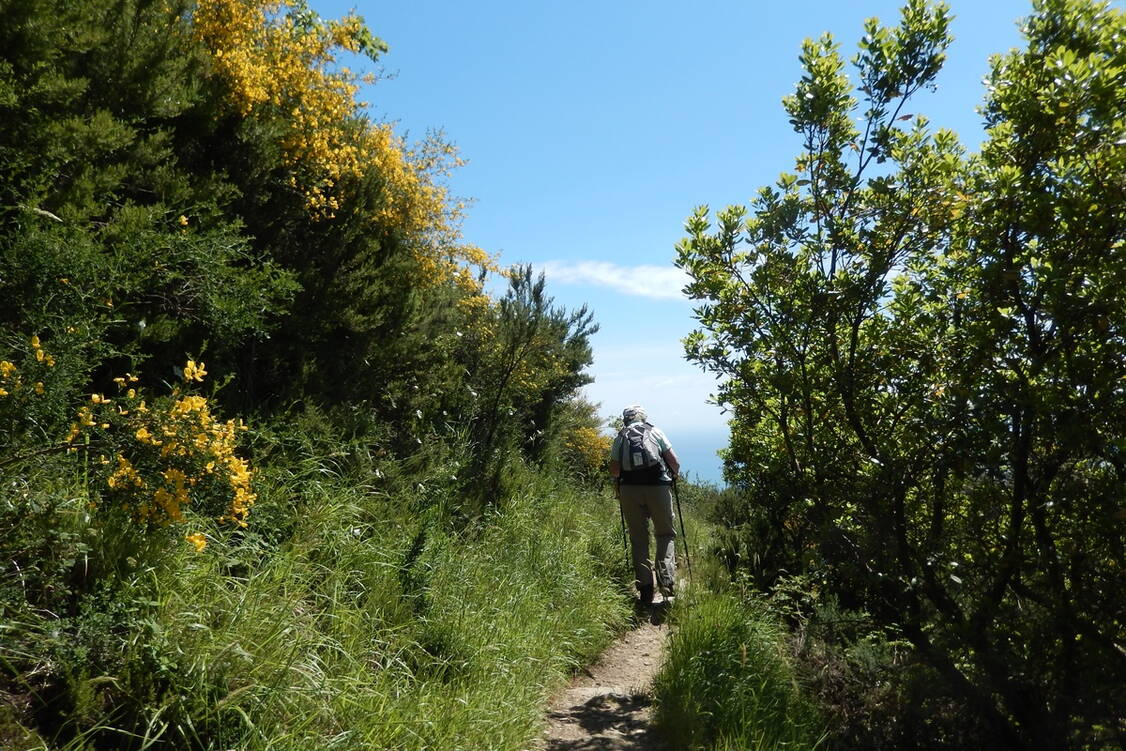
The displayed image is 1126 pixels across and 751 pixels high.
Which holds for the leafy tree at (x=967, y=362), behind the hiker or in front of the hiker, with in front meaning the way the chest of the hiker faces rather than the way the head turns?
behind

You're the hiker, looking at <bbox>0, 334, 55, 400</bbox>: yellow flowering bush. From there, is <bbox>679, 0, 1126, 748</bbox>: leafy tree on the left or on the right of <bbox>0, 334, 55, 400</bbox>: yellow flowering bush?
left

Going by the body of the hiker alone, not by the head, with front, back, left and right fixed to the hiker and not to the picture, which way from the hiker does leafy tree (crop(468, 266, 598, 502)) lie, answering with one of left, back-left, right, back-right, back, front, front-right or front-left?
front-left

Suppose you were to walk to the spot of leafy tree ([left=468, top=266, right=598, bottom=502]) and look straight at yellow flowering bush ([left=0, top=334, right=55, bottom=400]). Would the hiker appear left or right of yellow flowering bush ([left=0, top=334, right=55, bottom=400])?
left

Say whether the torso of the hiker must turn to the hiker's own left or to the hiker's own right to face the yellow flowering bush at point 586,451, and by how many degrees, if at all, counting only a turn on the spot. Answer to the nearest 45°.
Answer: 0° — they already face it

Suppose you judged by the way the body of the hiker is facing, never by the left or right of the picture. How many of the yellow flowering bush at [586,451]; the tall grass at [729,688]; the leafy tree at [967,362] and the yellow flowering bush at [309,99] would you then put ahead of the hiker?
1

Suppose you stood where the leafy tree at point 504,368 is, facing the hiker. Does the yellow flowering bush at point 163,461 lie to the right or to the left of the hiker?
right

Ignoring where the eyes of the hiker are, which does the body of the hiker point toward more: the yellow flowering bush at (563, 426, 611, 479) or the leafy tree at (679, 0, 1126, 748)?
the yellow flowering bush

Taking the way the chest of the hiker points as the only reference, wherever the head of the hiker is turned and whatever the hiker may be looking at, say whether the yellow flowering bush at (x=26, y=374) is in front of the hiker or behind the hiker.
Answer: behind

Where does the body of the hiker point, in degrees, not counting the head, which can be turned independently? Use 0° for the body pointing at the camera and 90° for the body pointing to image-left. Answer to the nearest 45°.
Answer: approximately 180°

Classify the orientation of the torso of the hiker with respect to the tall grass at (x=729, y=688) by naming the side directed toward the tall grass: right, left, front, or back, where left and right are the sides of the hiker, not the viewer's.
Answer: back

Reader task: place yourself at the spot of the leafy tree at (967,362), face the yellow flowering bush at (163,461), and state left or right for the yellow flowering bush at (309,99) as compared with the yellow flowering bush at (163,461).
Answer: right
